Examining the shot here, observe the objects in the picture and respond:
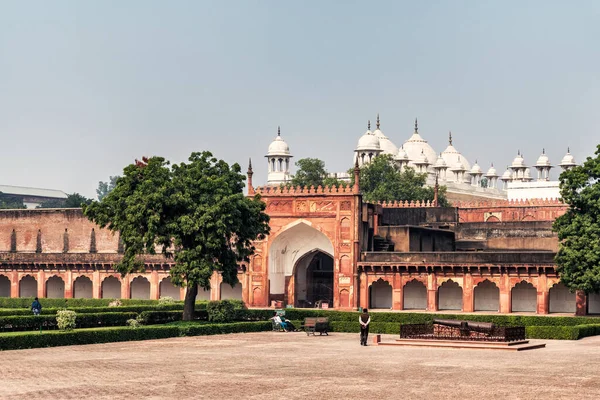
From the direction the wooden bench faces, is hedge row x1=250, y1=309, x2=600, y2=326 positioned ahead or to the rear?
to the rear

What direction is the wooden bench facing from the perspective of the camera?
toward the camera

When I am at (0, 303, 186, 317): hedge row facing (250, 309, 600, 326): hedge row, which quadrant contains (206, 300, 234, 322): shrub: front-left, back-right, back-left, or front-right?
front-right

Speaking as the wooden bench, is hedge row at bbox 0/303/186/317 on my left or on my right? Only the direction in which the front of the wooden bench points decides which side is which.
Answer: on my right

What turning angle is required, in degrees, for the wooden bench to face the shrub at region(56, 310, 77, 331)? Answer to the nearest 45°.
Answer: approximately 45° to its right

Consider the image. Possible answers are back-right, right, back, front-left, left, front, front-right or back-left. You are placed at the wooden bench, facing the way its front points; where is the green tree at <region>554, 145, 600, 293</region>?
back-left

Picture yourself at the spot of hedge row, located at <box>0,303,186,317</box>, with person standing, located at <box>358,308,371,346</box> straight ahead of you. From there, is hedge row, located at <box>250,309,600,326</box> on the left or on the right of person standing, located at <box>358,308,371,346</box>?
left

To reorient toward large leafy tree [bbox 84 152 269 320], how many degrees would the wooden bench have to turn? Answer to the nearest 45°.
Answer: approximately 135° to its right

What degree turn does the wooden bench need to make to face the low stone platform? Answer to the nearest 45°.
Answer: approximately 45° to its left

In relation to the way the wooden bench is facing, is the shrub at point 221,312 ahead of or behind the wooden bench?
behind
